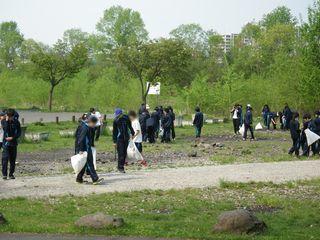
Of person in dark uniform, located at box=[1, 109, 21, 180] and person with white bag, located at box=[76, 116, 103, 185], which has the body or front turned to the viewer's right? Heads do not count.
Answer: the person with white bag

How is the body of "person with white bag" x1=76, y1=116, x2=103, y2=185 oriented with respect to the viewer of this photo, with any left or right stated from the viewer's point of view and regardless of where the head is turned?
facing to the right of the viewer

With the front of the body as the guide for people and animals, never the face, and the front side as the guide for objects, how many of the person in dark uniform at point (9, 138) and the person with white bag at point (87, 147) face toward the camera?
1

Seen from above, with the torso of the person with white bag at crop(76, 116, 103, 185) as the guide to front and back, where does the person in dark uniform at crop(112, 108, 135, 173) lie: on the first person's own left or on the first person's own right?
on the first person's own left

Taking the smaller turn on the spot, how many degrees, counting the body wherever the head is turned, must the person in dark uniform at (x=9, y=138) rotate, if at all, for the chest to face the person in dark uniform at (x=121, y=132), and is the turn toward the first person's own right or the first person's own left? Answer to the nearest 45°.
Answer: approximately 90° to the first person's own left

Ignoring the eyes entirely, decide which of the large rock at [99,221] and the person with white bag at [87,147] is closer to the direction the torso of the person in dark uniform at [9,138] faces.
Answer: the large rock

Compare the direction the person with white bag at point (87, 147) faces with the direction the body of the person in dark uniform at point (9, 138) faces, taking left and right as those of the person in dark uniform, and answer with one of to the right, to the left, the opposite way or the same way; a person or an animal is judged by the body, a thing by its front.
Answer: to the left

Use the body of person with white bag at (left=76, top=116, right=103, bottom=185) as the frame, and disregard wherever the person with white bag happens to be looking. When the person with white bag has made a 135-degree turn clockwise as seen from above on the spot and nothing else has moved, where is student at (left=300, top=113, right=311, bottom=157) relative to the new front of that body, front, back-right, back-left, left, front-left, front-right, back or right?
back

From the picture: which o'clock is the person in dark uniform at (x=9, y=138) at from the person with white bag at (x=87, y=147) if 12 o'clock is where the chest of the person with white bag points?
The person in dark uniform is roughly at 7 o'clock from the person with white bag.

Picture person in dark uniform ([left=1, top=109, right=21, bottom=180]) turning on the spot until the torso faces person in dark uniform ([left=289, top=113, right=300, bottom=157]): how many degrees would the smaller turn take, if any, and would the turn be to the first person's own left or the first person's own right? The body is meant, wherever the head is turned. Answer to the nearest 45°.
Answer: approximately 90° to the first person's own left
